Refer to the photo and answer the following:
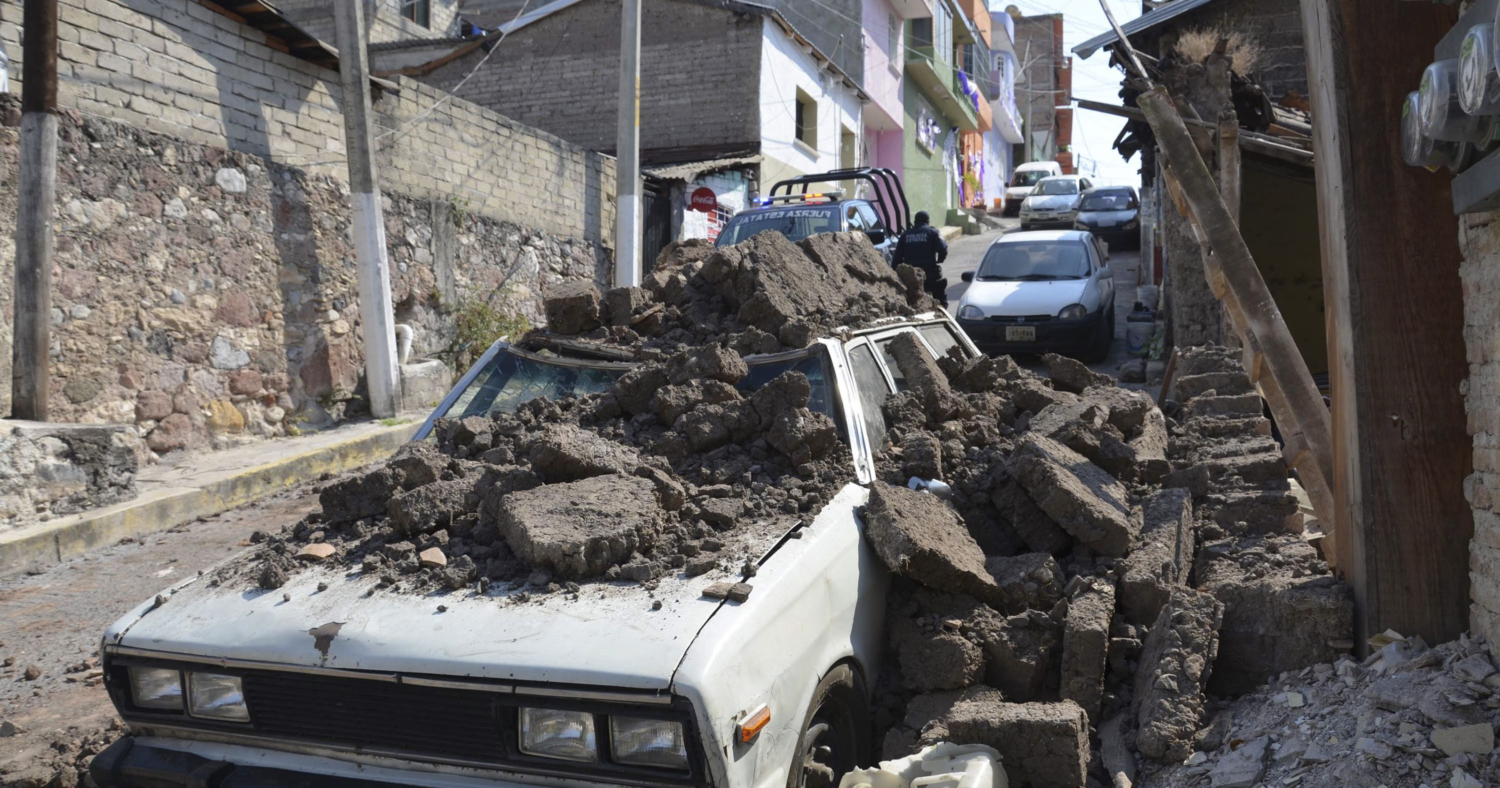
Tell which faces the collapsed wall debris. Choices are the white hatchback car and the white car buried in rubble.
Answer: the white hatchback car

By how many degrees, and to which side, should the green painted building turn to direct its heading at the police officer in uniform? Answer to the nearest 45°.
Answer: approximately 45° to its right

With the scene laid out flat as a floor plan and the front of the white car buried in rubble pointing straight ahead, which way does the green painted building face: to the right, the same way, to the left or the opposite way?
to the left

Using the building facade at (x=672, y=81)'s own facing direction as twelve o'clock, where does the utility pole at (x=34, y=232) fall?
The utility pole is roughly at 2 o'clock from the building facade.

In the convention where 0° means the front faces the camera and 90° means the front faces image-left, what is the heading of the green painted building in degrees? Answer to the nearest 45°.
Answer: approximately 315°

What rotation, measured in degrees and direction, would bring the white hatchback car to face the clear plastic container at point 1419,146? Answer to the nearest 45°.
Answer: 0° — it already faces it

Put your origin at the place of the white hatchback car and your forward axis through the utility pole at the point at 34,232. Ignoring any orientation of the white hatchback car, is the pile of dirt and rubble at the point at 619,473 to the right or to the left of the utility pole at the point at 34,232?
left
